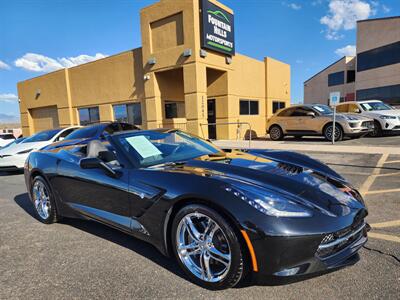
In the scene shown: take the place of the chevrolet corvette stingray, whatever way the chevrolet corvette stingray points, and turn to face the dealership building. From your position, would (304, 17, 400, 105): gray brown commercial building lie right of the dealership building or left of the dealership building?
right

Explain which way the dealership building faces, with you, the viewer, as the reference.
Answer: facing the viewer and to the right of the viewer

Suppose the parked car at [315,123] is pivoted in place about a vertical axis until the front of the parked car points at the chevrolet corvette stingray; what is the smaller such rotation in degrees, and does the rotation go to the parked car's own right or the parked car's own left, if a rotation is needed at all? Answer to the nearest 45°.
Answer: approximately 45° to the parked car's own right

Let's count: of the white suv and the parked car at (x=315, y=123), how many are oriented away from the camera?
0

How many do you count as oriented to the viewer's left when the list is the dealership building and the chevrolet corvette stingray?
0

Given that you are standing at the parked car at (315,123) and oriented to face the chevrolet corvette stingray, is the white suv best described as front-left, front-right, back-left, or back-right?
back-left

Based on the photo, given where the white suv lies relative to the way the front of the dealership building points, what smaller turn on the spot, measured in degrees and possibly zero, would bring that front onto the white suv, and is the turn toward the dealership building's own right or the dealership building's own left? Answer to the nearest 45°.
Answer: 0° — it already faces it
